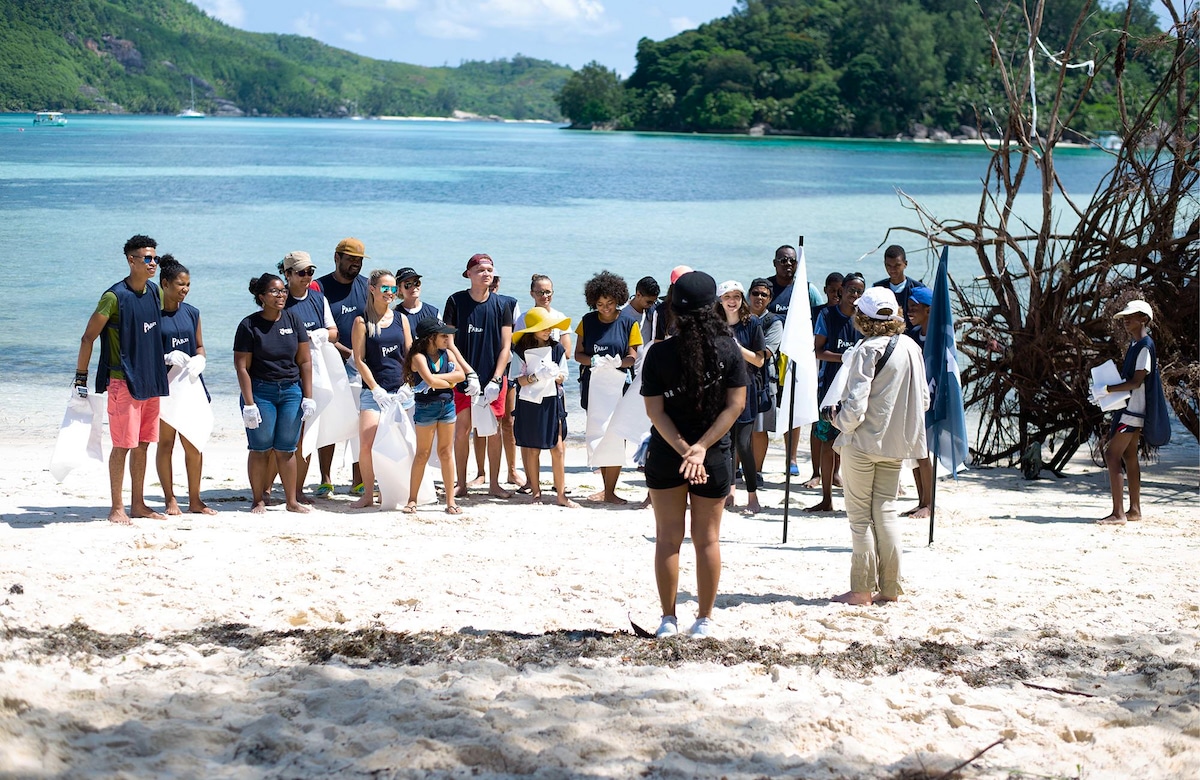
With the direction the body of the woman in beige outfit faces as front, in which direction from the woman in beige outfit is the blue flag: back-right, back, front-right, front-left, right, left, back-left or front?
front-right

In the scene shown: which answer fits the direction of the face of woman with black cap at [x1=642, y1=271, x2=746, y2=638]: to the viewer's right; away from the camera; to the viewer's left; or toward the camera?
away from the camera

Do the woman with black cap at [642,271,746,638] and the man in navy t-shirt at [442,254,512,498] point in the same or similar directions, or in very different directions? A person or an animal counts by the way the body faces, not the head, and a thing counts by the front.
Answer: very different directions

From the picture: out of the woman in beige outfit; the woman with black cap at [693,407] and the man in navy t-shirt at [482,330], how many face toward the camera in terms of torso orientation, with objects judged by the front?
1

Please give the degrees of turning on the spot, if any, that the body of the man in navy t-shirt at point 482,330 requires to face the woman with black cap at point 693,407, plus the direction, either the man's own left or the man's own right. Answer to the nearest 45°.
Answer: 0° — they already face them

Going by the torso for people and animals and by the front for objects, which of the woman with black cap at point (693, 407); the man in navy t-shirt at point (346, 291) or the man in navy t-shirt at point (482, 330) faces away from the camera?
the woman with black cap

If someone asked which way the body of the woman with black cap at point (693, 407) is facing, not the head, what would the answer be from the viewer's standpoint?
away from the camera

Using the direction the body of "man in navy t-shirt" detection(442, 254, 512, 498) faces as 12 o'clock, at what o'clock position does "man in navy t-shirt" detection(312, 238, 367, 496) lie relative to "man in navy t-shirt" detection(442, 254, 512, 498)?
"man in navy t-shirt" detection(312, 238, 367, 496) is roughly at 3 o'clock from "man in navy t-shirt" detection(442, 254, 512, 498).

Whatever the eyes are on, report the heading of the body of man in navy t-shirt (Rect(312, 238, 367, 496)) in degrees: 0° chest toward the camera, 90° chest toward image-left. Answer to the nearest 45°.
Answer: approximately 315°

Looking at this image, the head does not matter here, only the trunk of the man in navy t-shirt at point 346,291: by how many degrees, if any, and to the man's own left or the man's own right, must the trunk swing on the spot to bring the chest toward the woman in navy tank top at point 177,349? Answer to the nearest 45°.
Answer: approximately 90° to the man's own right

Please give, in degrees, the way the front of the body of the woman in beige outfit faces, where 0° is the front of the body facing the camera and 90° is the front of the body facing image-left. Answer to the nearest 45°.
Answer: approximately 135°

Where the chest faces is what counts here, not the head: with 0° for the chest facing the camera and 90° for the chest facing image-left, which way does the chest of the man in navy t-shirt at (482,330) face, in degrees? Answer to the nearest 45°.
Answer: approximately 0°

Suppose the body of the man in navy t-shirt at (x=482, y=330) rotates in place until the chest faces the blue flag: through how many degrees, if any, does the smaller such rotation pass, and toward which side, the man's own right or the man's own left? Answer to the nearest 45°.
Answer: approximately 45° to the man's own left
